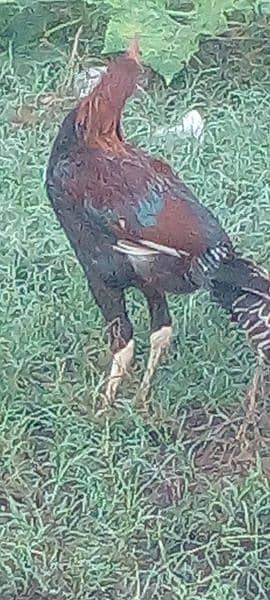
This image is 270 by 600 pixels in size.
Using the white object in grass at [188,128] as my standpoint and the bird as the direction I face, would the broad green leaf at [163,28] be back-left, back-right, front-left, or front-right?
back-right

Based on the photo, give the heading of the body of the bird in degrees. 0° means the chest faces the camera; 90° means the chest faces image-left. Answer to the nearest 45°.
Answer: approximately 90°
